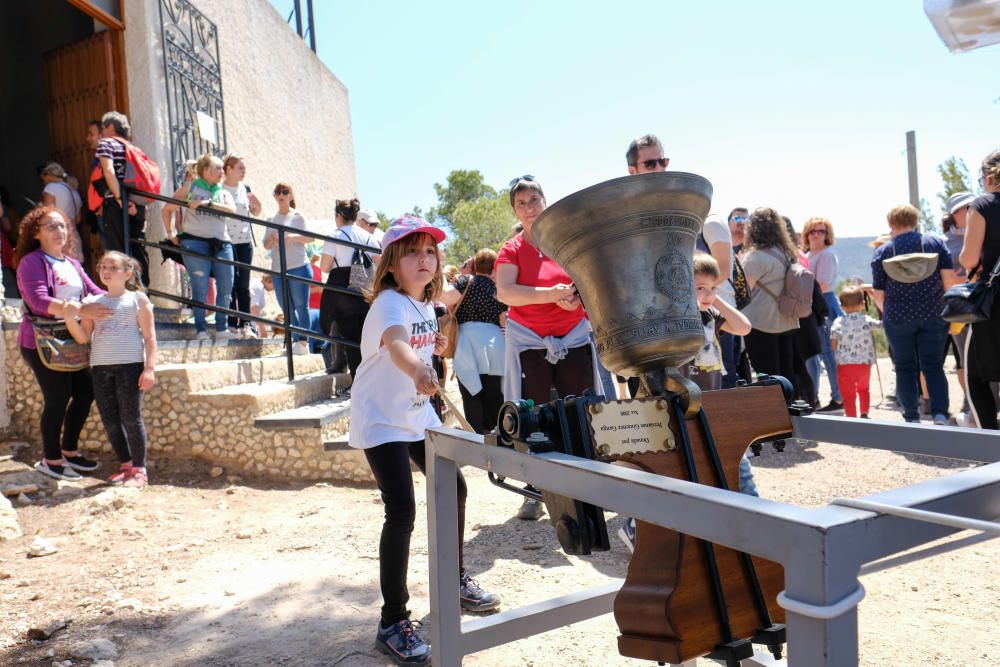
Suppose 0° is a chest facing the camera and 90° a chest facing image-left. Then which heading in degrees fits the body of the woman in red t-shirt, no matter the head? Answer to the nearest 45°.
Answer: approximately 315°

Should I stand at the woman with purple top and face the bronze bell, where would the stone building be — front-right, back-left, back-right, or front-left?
back-left

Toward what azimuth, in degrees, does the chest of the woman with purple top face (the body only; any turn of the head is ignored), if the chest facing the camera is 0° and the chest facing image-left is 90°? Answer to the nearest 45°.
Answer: approximately 315°

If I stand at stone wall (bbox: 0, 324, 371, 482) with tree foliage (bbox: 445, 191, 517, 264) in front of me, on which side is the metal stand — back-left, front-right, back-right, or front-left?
back-right

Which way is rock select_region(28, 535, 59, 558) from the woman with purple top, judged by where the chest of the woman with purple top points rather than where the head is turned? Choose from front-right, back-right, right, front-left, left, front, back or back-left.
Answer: front-right

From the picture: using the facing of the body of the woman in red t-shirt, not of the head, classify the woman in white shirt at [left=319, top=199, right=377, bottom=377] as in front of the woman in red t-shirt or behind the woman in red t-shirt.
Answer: behind

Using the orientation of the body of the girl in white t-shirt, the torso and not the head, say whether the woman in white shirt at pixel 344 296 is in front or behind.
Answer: behind
